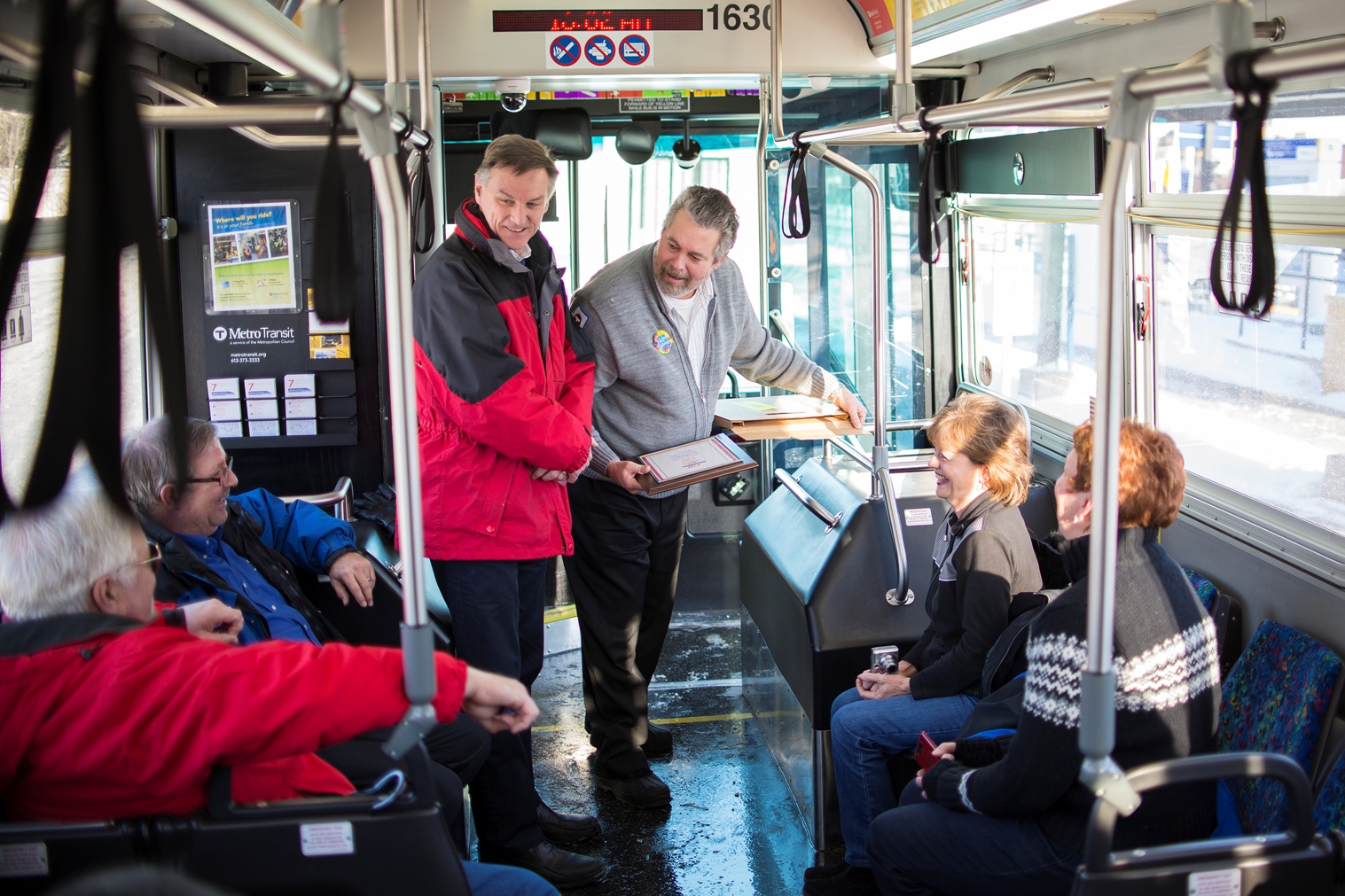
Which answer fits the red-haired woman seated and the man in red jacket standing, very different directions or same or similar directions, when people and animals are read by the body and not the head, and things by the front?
very different directions

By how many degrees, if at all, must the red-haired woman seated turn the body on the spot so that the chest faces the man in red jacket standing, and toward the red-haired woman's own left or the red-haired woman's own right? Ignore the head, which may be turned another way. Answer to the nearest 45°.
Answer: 0° — they already face them

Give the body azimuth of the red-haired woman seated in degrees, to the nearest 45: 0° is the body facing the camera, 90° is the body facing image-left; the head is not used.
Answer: approximately 135°

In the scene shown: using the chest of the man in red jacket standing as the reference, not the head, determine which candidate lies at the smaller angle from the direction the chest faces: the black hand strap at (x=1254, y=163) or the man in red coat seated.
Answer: the black hand strap

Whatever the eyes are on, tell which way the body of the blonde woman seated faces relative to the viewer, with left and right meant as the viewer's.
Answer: facing to the left of the viewer

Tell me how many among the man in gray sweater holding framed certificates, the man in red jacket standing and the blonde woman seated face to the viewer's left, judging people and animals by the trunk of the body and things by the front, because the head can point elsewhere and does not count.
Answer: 1

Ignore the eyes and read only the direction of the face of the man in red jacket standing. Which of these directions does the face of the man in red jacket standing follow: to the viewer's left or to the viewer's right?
to the viewer's right

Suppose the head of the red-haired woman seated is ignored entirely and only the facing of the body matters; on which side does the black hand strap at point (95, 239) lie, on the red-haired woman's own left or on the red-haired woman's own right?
on the red-haired woman's own left

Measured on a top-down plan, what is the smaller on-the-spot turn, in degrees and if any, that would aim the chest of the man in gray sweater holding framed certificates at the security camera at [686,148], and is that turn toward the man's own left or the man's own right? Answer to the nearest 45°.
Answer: approximately 135° to the man's own left

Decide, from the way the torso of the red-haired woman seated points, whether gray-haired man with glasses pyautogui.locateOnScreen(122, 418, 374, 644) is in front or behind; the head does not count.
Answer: in front

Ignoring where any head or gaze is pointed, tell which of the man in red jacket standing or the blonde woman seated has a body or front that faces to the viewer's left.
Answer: the blonde woman seated
